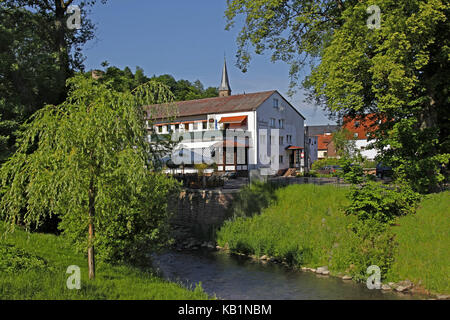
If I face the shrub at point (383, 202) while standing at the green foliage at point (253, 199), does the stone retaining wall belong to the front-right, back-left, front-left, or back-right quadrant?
back-right

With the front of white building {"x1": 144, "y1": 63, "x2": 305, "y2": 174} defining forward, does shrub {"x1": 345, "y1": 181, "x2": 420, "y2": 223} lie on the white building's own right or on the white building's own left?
on the white building's own left

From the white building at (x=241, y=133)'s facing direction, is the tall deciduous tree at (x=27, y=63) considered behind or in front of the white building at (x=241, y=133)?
in front

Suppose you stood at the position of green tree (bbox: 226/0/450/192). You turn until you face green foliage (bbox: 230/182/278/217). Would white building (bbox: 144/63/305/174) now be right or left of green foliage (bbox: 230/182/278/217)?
right

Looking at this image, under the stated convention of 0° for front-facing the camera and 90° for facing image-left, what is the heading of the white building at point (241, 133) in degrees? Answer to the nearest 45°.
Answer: approximately 45°

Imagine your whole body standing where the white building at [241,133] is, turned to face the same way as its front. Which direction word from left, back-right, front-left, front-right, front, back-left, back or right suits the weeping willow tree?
front-left
